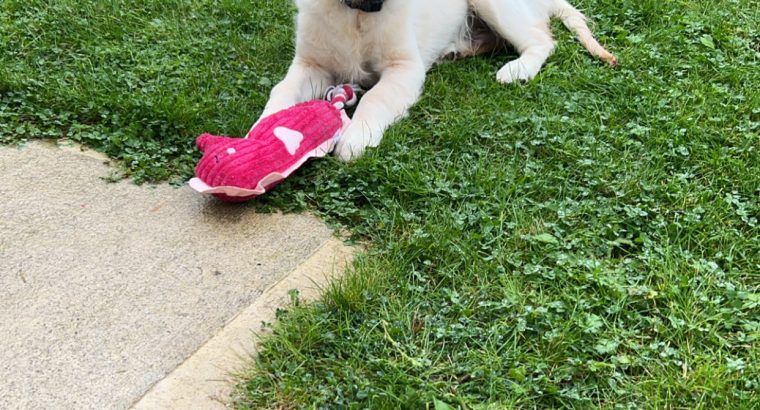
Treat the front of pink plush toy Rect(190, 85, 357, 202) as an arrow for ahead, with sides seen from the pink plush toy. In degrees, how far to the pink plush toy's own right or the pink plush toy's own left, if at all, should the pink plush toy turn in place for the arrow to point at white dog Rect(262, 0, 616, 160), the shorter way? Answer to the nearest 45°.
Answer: approximately 180°

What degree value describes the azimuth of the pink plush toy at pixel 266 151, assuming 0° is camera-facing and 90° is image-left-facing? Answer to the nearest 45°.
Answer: approximately 45°

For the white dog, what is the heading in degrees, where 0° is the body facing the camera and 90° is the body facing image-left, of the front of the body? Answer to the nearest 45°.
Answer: approximately 45°
